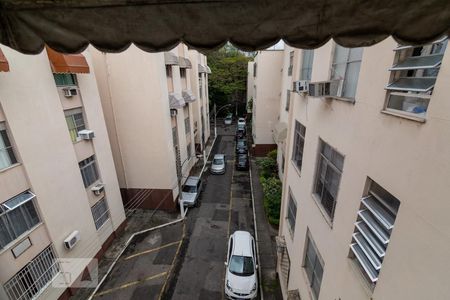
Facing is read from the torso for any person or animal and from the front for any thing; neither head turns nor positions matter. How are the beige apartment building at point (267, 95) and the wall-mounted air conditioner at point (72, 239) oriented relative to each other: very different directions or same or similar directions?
very different directions

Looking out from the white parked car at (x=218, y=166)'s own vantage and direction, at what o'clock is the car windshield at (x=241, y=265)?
The car windshield is roughly at 12 o'clock from the white parked car.

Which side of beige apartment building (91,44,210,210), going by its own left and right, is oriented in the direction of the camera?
right

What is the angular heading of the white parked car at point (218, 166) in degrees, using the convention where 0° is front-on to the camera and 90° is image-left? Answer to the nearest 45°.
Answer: approximately 0°

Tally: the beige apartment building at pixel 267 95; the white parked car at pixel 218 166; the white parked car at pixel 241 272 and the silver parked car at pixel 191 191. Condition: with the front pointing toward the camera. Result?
3

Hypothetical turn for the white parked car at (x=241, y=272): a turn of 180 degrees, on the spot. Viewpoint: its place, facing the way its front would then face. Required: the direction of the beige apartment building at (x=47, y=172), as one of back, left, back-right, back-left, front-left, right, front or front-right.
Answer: left

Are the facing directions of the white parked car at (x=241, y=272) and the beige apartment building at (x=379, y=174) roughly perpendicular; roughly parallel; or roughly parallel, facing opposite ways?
roughly perpendicular

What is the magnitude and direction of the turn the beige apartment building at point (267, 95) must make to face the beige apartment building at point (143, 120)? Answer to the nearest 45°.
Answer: approximately 45° to its left

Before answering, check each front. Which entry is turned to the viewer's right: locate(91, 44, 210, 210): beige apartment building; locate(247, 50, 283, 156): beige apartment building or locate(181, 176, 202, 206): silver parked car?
locate(91, 44, 210, 210): beige apartment building

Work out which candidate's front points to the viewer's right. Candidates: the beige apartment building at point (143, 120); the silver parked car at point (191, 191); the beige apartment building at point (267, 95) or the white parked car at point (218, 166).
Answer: the beige apartment building at point (143, 120)

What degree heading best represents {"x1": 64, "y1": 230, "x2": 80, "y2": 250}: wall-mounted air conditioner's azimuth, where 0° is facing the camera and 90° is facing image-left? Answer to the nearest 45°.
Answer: approximately 315°

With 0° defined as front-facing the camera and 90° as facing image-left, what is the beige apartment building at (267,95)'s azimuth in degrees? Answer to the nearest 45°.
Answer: approximately 90°

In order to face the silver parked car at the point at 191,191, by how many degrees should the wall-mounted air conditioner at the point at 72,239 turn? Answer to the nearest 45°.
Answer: approximately 45° to its left

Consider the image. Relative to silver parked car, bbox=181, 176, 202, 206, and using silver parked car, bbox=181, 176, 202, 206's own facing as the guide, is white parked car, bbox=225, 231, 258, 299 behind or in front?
in front
